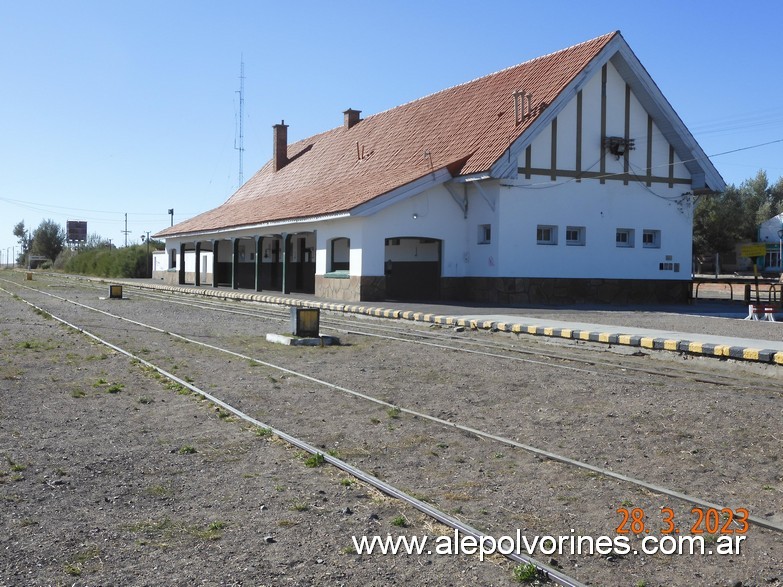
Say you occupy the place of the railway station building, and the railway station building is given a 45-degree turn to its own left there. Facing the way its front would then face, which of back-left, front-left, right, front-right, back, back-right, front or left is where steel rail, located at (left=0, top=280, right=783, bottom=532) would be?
front

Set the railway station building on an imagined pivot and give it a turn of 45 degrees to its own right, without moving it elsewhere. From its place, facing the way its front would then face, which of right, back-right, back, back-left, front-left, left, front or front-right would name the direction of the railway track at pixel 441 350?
left

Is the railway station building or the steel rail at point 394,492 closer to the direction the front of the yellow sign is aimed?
the steel rail

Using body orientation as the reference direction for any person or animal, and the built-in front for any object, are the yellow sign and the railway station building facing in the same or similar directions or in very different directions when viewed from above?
same or similar directions

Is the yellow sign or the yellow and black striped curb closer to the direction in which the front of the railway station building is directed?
the yellow and black striped curb

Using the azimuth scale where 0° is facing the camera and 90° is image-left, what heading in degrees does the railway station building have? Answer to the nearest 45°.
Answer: approximately 45°

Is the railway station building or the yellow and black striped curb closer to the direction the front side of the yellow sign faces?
the yellow and black striped curb

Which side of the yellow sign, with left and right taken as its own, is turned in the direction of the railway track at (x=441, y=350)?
front

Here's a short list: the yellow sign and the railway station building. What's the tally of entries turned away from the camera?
0

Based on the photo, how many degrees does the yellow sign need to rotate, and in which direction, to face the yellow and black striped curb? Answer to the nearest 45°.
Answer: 0° — it already faces it

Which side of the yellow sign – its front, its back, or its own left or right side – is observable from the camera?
front
